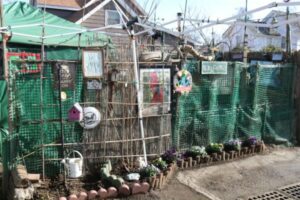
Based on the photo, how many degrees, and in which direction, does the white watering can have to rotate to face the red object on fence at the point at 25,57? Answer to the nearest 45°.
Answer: approximately 45° to its right

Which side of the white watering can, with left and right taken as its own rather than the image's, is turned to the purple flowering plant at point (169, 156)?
back

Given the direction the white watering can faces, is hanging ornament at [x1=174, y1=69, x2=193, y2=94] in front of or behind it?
behind

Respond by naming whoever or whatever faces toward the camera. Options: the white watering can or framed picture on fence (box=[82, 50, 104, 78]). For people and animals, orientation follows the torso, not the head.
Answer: the framed picture on fence

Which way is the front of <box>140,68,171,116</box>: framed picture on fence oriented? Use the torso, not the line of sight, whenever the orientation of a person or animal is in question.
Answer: toward the camera

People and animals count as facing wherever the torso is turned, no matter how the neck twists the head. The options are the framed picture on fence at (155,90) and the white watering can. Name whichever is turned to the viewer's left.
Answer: the white watering can

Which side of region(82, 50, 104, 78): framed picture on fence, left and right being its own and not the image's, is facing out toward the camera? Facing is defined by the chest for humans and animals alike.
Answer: front

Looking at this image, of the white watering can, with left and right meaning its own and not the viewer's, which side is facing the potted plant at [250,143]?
back

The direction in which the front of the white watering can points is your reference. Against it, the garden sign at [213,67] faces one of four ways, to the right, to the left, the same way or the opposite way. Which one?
to the left

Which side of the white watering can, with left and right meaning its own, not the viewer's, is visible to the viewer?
left

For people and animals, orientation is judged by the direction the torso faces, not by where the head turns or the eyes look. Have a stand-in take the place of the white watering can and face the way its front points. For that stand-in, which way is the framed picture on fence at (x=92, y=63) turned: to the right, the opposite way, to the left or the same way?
to the left

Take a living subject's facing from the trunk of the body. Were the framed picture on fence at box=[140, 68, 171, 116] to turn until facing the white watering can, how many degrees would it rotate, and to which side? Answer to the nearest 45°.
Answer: approximately 45° to its right

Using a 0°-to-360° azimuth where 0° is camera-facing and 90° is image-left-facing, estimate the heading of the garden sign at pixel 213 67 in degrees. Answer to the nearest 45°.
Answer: approximately 0°

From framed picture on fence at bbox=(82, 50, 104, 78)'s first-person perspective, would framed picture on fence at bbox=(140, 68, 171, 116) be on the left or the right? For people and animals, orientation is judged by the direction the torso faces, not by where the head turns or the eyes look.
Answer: on its left

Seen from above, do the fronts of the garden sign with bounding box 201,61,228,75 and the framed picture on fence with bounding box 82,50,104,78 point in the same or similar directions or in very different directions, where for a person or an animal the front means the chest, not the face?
same or similar directions
